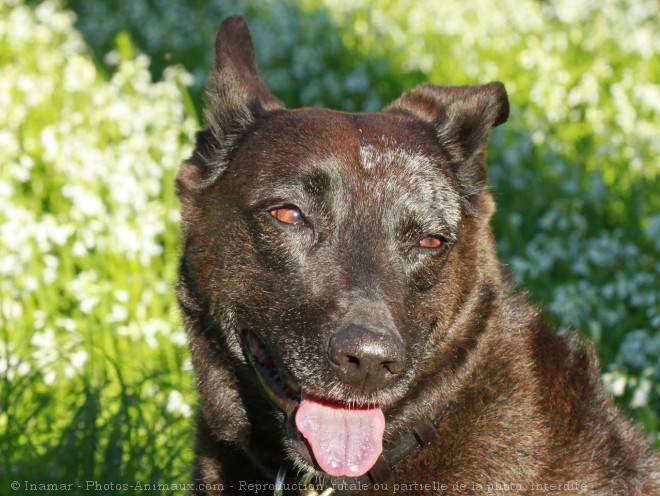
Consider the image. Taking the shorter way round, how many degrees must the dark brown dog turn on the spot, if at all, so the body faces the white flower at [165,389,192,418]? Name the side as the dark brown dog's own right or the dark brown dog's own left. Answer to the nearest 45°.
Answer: approximately 90° to the dark brown dog's own right

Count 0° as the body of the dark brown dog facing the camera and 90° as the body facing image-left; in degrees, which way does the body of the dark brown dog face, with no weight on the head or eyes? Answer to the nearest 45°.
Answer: approximately 45°
